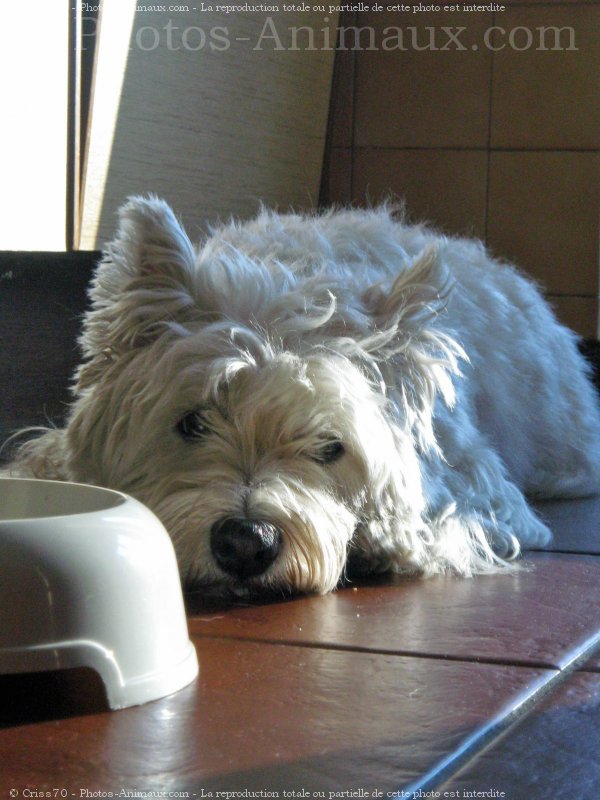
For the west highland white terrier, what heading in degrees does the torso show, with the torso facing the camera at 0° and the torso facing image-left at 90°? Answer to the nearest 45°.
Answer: approximately 45°
